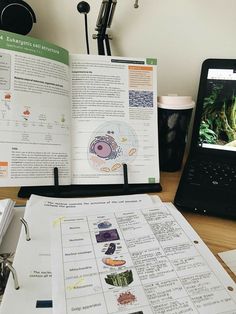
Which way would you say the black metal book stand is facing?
toward the camera

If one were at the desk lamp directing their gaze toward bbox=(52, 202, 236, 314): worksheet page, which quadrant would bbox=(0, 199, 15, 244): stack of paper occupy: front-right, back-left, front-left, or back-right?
front-right

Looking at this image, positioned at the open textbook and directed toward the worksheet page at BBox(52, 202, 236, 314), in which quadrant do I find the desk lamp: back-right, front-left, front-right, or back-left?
back-left

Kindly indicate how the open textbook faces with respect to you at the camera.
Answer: facing the viewer
